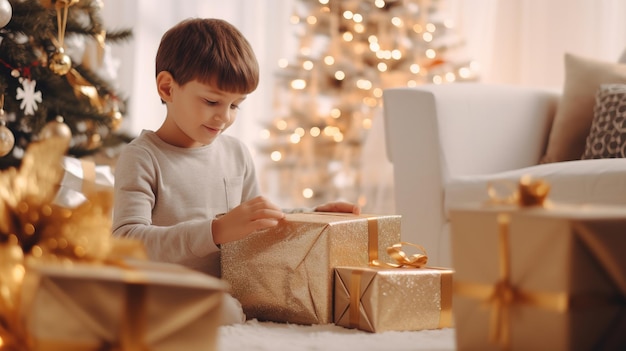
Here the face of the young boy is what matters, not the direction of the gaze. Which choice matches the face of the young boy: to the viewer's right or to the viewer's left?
to the viewer's right

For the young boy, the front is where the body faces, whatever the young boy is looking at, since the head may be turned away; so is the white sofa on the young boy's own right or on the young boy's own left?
on the young boy's own left

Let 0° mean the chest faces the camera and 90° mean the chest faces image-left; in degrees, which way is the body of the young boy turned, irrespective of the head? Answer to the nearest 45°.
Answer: approximately 315°

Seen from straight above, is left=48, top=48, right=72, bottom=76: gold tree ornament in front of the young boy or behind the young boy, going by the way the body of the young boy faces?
behind

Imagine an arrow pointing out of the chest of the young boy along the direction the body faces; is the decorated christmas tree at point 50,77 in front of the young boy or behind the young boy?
behind

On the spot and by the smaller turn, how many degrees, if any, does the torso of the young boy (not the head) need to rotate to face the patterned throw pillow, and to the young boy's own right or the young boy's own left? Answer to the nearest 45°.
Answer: approximately 45° to the young boy's own left

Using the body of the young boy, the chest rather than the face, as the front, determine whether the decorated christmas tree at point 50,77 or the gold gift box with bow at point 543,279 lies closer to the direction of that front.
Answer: the gold gift box with bow
